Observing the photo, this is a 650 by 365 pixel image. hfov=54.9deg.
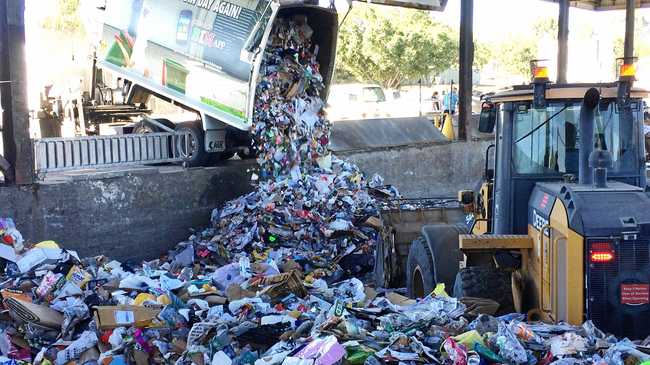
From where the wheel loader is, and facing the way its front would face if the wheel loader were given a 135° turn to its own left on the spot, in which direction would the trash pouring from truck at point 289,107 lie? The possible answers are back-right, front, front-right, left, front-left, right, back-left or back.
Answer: back-right

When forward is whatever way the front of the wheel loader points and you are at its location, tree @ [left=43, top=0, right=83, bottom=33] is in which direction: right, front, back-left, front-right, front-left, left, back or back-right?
front

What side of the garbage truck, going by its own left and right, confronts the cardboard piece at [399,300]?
back

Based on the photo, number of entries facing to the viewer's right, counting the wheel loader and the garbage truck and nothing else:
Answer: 0

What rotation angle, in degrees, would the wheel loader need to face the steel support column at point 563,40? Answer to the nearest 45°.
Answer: approximately 45° to its right

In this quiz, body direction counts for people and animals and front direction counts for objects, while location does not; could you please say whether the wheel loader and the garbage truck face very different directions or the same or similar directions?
same or similar directions

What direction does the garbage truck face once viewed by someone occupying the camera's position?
facing away from the viewer and to the left of the viewer

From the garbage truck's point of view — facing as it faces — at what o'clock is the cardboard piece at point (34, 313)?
The cardboard piece is roughly at 8 o'clock from the garbage truck.

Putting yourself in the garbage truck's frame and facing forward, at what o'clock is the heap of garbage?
The heap of garbage is roughly at 7 o'clock from the garbage truck.

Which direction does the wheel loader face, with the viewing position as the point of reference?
facing away from the viewer and to the left of the viewer

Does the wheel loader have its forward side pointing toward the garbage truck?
yes

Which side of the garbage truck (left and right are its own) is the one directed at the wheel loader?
back

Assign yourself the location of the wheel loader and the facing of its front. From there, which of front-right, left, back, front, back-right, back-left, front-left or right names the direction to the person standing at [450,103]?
front-right

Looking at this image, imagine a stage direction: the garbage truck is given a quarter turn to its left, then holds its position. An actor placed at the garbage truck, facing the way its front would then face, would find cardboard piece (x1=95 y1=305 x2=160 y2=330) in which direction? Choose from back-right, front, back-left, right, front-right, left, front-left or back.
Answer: front-left
